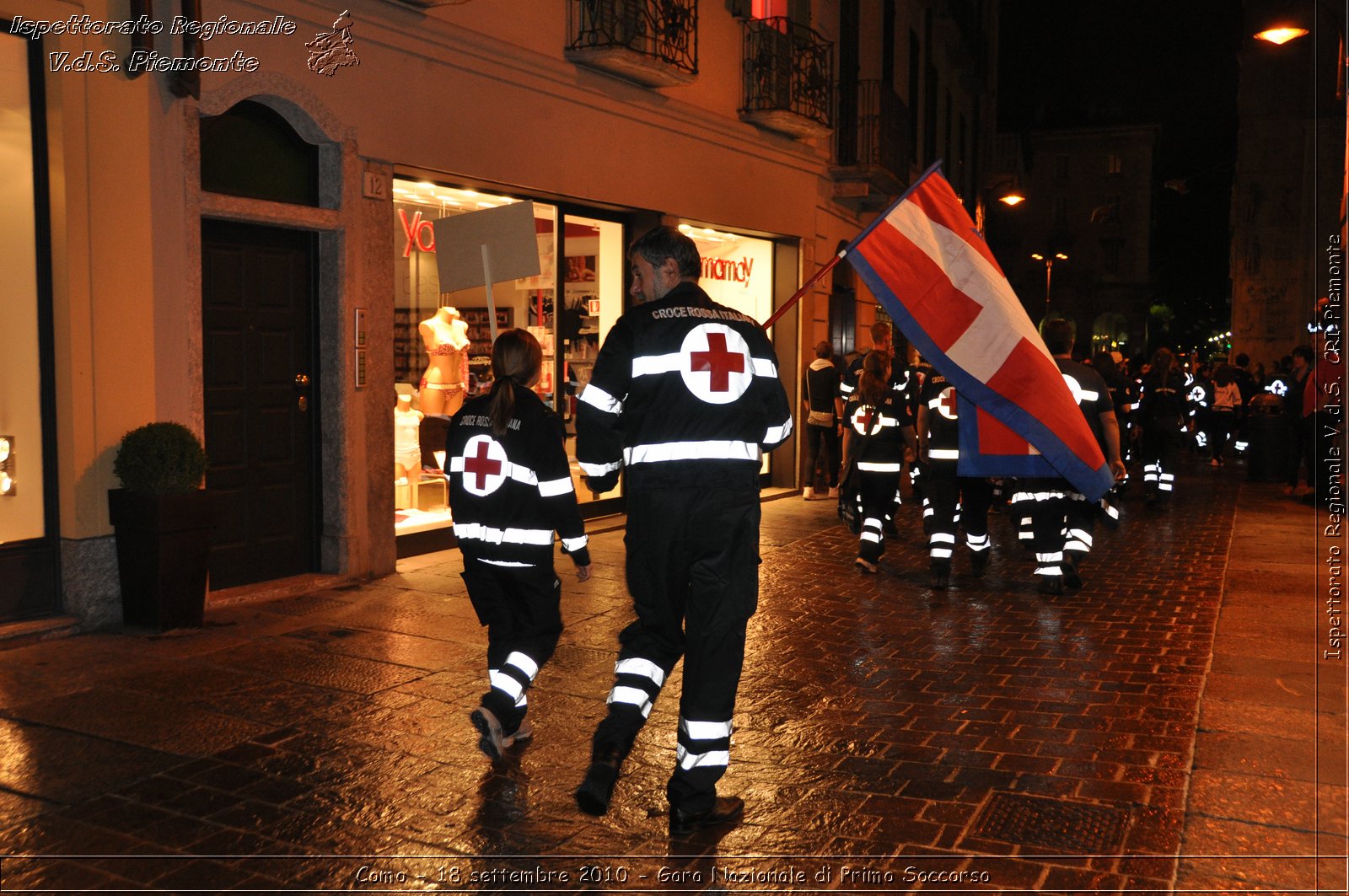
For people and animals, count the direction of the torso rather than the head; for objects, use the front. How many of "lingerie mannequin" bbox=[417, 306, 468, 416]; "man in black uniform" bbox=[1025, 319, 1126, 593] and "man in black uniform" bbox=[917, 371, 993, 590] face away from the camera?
2

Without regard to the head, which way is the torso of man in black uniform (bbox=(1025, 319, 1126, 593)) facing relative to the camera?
away from the camera

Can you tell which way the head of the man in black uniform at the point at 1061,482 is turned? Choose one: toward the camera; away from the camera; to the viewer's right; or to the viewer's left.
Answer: away from the camera

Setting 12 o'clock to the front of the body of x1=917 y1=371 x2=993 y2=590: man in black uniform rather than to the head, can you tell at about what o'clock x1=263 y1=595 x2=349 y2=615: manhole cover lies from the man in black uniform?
The manhole cover is roughly at 8 o'clock from the man in black uniform.

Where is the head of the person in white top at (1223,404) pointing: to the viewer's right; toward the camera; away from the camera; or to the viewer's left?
away from the camera

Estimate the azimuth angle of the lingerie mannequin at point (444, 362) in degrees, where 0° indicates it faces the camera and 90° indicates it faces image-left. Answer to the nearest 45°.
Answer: approximately 315°

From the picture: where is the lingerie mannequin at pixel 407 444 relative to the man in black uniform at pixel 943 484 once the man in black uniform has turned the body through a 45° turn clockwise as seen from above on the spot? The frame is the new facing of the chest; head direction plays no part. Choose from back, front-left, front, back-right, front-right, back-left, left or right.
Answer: back-left

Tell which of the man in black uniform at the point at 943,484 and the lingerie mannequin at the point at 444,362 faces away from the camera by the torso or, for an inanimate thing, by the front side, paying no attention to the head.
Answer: the man in black uniform

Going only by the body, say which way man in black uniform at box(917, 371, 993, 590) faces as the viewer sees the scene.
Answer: away from the camera

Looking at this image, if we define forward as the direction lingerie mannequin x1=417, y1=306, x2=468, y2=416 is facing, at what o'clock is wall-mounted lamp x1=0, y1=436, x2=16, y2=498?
The wall-mounted lamp is roughly at 3 o'clock from the lingerie mannequin.

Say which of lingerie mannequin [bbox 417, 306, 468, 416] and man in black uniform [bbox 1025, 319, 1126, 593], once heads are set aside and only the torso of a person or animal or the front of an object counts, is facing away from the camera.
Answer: the man in black uniform

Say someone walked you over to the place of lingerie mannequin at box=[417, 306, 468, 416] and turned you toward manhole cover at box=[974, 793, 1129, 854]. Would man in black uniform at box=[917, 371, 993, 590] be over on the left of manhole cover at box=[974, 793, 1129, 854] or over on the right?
left

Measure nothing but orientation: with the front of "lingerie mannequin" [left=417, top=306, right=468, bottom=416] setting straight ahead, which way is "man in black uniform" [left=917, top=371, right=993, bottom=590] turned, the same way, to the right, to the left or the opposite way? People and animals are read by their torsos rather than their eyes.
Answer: to the left
